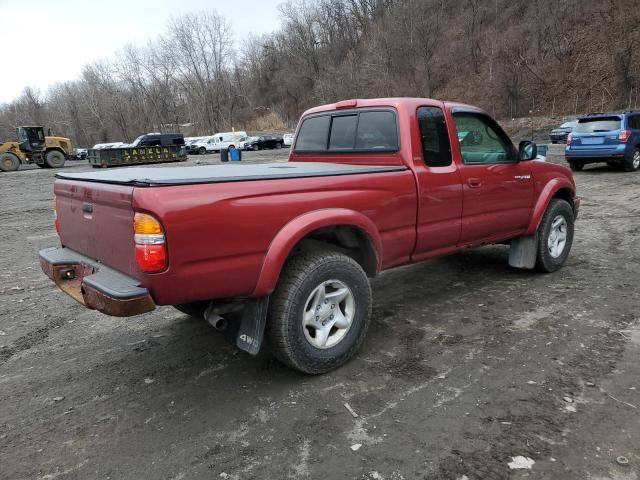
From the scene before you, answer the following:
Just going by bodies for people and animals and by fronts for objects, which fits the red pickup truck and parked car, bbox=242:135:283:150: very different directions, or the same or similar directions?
very different directions

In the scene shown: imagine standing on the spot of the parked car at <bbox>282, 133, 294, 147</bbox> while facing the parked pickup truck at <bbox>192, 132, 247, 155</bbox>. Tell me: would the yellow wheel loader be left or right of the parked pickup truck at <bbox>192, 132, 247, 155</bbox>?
left

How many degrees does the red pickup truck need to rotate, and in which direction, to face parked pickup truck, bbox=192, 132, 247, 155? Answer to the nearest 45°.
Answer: approximately 45° to its left

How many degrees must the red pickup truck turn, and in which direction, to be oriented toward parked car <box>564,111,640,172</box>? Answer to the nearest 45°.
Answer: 0° — it already faces it

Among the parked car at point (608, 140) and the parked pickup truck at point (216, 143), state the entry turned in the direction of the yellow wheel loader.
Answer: the parked pickup truck at point (216, 143)

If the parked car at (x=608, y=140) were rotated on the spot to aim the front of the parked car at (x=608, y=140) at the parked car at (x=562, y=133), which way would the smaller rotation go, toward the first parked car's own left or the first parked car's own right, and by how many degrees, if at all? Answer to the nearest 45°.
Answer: approximately 45° to the first parked car's own left

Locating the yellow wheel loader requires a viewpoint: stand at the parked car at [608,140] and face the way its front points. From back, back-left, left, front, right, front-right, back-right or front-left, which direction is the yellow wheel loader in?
back-left

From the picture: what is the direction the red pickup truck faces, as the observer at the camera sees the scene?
facing away from the viewer and to the right of the viewer

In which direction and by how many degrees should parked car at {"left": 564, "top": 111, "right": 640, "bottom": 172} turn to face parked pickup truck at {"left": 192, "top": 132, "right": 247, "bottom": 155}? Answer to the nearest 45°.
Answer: approximately 90° to its left

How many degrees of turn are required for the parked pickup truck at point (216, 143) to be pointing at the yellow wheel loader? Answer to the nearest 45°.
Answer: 0° — it already faces it

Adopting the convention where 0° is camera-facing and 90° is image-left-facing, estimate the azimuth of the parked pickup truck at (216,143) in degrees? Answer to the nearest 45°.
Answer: approximately 45°

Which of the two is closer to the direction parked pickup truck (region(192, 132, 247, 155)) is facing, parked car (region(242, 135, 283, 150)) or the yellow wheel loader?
the yellow wheel loader

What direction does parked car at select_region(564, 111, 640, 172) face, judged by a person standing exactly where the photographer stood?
facing away from the viewer and to the right of the viewer
